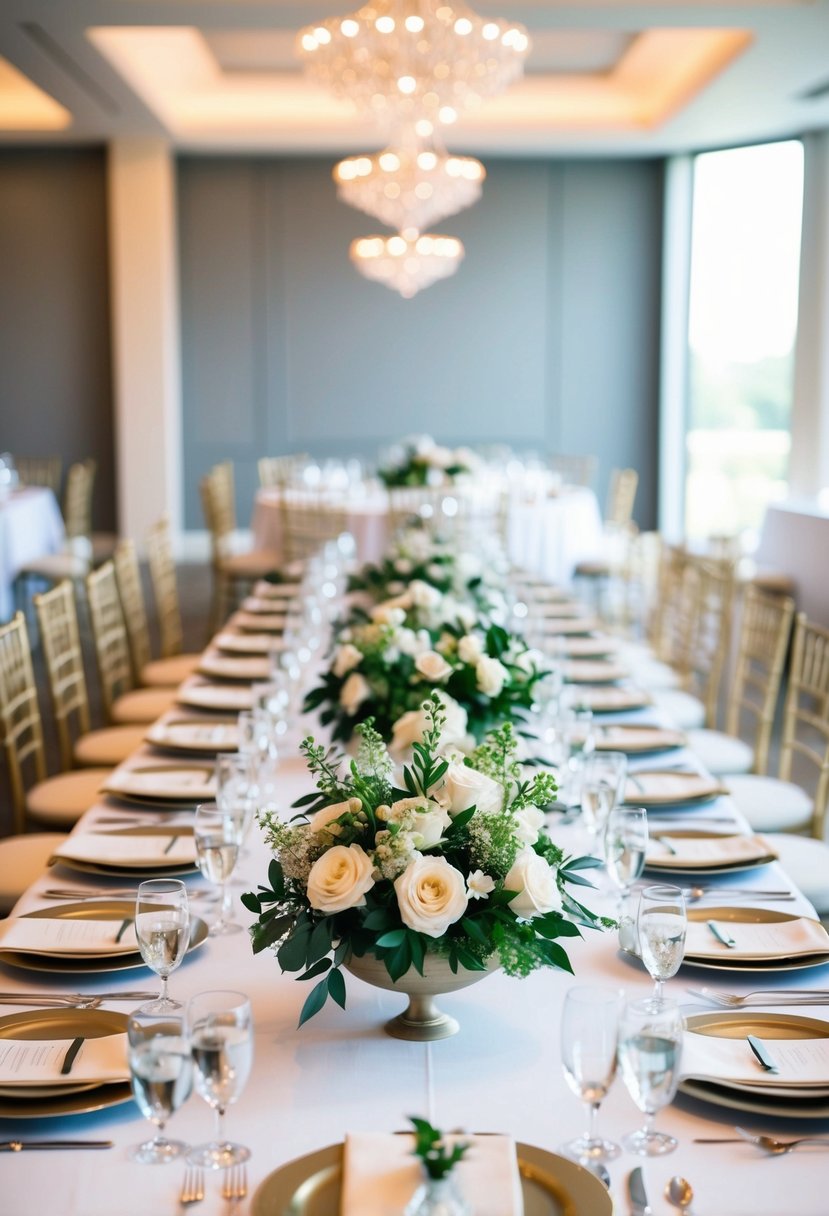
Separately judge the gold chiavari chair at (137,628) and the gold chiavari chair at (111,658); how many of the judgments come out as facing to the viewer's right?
2

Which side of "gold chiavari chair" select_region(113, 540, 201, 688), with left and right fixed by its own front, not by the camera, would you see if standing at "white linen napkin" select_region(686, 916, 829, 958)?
right

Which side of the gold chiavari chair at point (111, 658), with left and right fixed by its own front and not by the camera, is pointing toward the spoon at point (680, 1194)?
right

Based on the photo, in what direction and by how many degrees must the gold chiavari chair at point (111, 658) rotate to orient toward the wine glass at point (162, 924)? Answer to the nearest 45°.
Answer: approximately 90° to its right

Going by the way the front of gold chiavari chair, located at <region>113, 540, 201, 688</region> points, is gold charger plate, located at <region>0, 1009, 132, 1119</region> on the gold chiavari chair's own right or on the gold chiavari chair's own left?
on the gold chiavari chair's own right

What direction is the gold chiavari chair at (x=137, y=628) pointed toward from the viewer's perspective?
to the viewer's right

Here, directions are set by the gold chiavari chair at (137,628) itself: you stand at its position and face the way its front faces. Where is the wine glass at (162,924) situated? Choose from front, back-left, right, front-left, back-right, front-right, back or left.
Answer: right

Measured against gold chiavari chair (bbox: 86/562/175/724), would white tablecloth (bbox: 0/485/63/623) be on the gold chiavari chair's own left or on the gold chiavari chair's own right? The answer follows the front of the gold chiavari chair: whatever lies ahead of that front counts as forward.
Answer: on the gold chiavari chair's own left

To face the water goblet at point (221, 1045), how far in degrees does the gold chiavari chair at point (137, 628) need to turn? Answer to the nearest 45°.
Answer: approximately 90° to its right

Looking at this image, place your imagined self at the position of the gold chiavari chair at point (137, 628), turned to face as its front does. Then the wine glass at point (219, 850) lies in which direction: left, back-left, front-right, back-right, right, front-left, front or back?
right

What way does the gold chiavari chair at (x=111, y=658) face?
to the viewer's right

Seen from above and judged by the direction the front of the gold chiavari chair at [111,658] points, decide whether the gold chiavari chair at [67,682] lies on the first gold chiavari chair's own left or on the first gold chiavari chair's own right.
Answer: on the first gold chiavari chair's own right

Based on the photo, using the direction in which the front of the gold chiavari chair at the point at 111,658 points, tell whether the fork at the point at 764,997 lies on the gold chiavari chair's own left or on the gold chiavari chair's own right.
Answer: on the gold chiavari chair's own right
